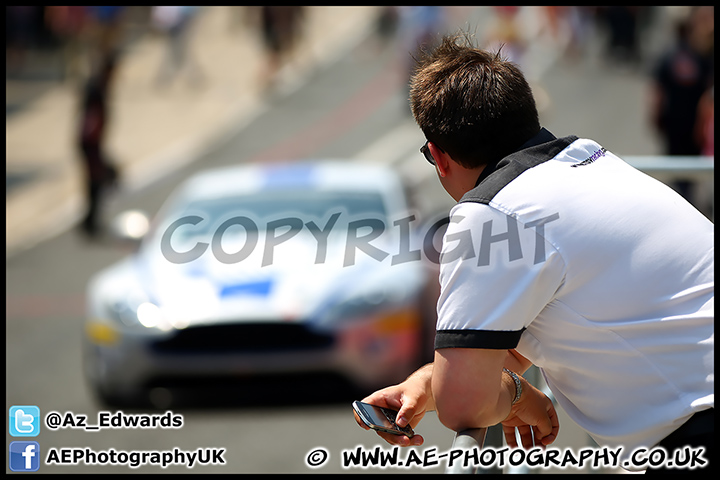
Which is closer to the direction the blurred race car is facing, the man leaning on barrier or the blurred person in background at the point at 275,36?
the man leaning on barrier

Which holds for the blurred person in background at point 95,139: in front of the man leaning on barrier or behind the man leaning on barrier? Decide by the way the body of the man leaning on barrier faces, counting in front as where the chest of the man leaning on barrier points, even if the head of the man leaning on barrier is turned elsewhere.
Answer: in front

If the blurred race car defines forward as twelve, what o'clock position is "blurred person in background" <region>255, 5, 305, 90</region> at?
The blurred person in background is roughly at 6 o'clock from the blurred race car.

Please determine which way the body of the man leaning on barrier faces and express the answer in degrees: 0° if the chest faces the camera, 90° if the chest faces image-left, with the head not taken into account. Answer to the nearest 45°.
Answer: approximately 135°

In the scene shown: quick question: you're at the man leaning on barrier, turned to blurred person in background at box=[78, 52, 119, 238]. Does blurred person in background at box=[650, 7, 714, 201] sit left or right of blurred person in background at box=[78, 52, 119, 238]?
right

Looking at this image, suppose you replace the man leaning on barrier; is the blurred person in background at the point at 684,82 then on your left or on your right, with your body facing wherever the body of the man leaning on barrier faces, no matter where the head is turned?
on your right

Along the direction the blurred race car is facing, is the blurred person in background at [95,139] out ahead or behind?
behind

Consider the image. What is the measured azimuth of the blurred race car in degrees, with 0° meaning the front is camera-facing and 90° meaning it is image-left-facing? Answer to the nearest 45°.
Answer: approximately 0°

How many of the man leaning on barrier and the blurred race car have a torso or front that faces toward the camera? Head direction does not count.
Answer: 1

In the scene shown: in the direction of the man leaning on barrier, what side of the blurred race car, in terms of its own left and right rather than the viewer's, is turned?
front

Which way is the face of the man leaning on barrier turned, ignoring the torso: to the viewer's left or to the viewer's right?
to the viewer's left

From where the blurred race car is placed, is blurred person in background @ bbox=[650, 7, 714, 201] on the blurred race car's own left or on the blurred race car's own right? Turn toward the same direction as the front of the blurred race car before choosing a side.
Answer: on the blurred race car's own left
